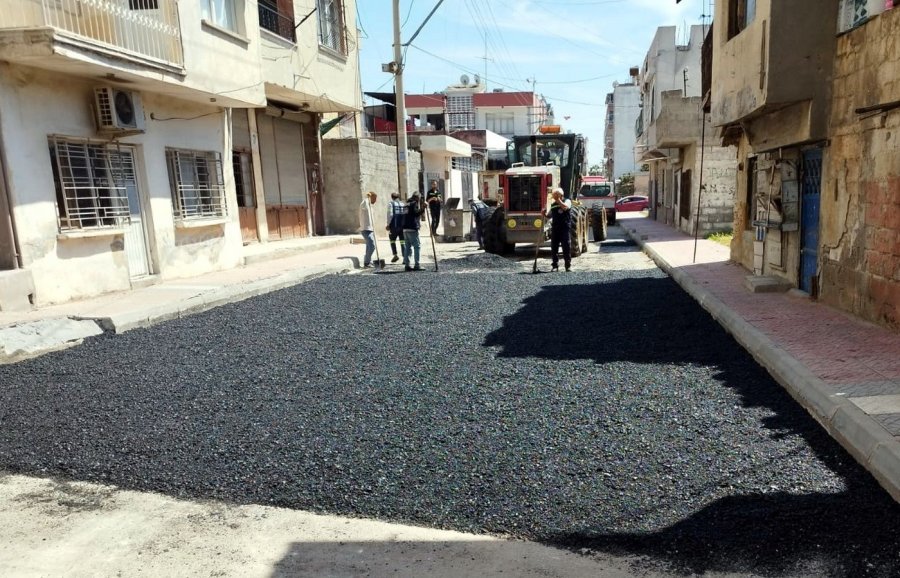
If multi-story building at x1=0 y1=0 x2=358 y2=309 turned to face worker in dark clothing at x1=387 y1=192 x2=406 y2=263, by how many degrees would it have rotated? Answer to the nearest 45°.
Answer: approximately 45° to its left

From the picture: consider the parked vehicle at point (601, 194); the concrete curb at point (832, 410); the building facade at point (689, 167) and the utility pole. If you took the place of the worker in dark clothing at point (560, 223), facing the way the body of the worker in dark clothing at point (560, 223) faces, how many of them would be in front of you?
1

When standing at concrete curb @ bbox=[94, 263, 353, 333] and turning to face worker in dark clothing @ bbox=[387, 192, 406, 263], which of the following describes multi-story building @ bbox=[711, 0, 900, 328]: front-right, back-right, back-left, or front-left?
front-right

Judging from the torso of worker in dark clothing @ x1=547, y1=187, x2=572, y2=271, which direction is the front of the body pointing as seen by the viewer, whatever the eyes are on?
toward the camera

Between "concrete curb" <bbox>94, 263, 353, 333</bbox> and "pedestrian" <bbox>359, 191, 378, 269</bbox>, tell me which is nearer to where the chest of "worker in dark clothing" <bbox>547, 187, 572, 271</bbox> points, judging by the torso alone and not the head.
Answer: the concrete curb

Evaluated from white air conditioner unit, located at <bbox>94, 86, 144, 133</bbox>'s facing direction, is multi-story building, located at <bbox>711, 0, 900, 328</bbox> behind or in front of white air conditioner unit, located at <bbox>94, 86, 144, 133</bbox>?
in front

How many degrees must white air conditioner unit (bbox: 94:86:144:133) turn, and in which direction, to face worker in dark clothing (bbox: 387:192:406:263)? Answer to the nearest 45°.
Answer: approximately 45° to its left

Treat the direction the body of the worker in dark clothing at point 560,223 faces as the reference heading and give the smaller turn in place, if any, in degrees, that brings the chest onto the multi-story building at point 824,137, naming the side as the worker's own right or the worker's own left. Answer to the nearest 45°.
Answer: approximately 45° to the worker's own left

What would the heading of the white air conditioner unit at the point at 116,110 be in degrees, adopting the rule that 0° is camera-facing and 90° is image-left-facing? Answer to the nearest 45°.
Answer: approximately 315°

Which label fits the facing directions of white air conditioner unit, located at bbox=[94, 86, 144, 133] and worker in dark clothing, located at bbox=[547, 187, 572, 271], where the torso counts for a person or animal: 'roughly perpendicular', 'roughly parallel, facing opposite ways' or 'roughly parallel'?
roughly perpendicular

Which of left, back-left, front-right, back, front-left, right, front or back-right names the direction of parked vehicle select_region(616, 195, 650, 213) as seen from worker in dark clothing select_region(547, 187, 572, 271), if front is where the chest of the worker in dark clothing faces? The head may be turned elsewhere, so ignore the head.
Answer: back

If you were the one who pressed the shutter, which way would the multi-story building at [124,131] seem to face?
facing the viewer and to the right of the viewer

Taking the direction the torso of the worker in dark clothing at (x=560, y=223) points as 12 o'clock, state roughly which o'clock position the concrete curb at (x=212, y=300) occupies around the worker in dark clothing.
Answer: The concrete curb is roughly at 2 o'clock from the worker in dark clothing.

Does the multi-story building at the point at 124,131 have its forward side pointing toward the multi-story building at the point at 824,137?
yes

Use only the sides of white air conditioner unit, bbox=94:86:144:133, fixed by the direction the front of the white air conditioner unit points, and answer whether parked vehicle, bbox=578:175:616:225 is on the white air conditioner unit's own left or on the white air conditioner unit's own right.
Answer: on the white air conditioner unit's own left
